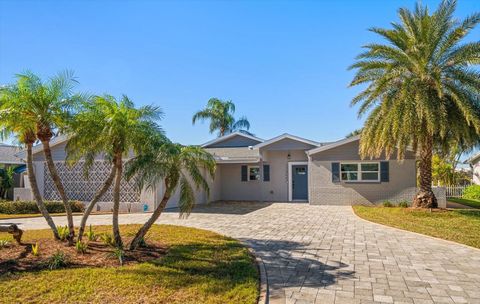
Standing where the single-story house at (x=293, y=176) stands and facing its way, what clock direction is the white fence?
The white fence is roughly at 8 o'clock from the single-story house.

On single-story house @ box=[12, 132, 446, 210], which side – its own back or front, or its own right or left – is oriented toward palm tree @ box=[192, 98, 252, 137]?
back

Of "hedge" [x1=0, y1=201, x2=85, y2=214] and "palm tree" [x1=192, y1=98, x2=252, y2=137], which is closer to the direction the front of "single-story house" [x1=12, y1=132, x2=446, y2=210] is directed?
the hedge

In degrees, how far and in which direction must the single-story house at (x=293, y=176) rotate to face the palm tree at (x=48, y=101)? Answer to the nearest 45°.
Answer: approximately 45° to its right

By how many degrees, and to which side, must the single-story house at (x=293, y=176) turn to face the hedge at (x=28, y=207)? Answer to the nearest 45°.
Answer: approximately 90° to its right

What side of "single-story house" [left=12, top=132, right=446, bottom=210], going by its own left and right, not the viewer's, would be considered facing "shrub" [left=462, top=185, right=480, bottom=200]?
left

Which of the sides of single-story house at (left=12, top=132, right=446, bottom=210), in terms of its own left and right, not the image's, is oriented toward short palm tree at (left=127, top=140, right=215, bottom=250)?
front

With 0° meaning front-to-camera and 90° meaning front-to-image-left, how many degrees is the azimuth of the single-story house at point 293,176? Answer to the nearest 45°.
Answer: approximately 0°
